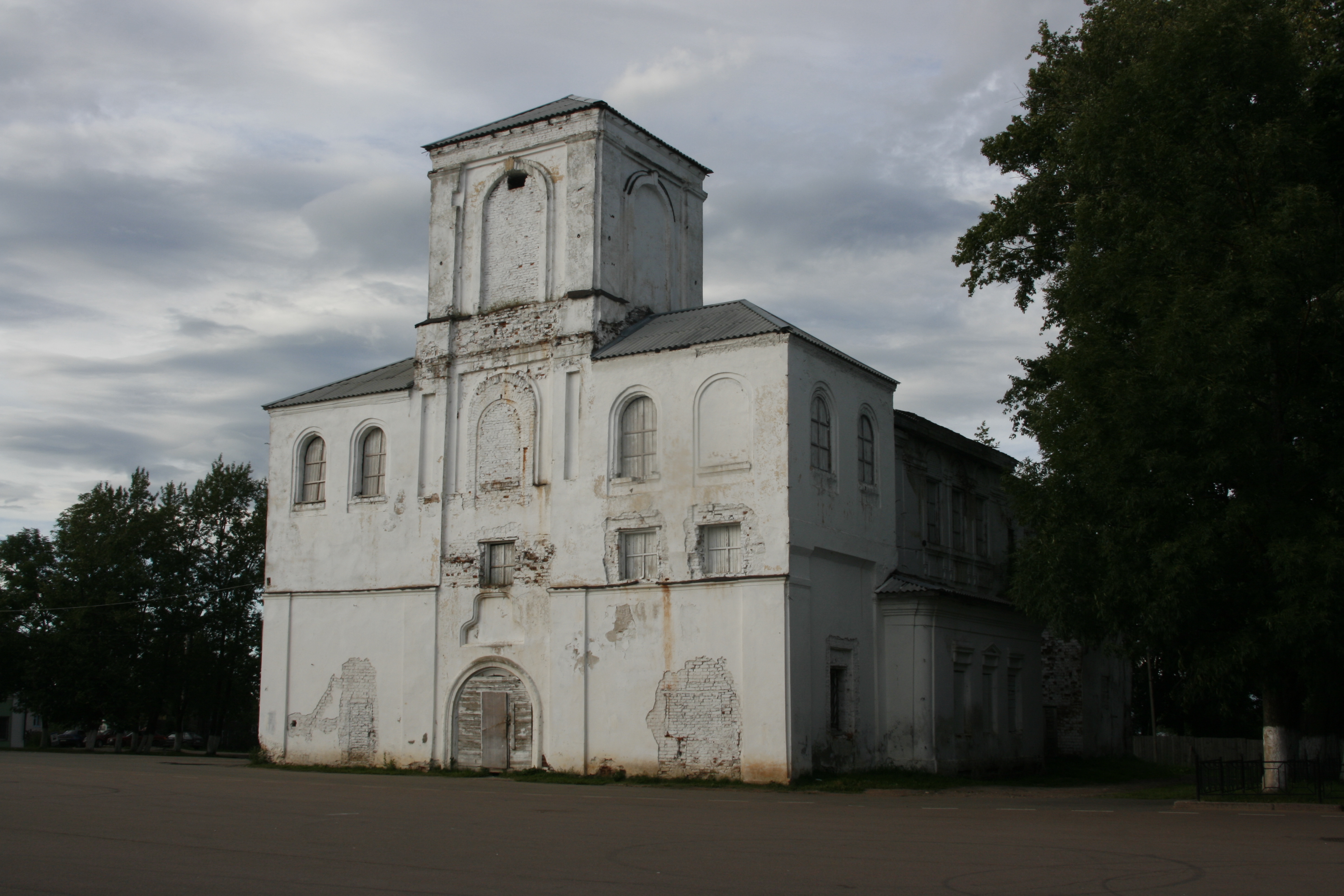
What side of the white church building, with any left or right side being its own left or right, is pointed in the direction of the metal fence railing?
left

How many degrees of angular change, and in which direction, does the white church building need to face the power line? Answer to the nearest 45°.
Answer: approximately 90° to its right

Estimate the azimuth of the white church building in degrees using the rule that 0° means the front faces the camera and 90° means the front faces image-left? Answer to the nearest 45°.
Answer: approximately 45°

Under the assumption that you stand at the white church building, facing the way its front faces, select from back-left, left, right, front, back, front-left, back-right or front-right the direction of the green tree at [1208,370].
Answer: left

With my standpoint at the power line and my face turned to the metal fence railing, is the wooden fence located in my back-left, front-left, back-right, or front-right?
front-left

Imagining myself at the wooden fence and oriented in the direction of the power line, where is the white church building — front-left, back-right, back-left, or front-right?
front-left

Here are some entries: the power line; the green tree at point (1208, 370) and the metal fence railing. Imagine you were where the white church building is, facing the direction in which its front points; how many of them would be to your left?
2
